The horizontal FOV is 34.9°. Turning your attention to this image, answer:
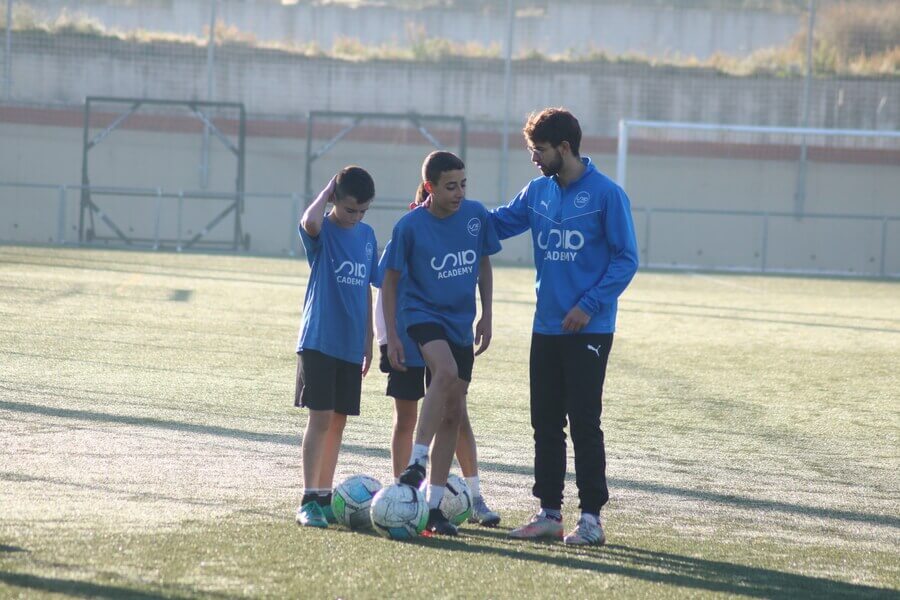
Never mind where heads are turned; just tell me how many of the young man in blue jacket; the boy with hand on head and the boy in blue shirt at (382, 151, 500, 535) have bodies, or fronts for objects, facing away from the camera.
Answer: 0

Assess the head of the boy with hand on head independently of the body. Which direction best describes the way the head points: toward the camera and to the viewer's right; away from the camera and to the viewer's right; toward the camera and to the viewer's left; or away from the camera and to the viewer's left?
toward the camera and to the viewer's right

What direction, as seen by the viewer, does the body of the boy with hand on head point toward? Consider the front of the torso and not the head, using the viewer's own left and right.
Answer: facing the viewer and to the right of the viewer

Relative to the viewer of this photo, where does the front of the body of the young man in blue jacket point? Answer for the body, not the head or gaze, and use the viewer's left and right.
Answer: facing the viewer and to the left of the viewer

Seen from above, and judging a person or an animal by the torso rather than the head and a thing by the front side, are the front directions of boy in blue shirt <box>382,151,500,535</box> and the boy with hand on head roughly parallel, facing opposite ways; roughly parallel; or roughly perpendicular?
roughly parallel

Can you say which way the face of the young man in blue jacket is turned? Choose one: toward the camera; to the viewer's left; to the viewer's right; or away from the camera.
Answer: to the viewer's left
